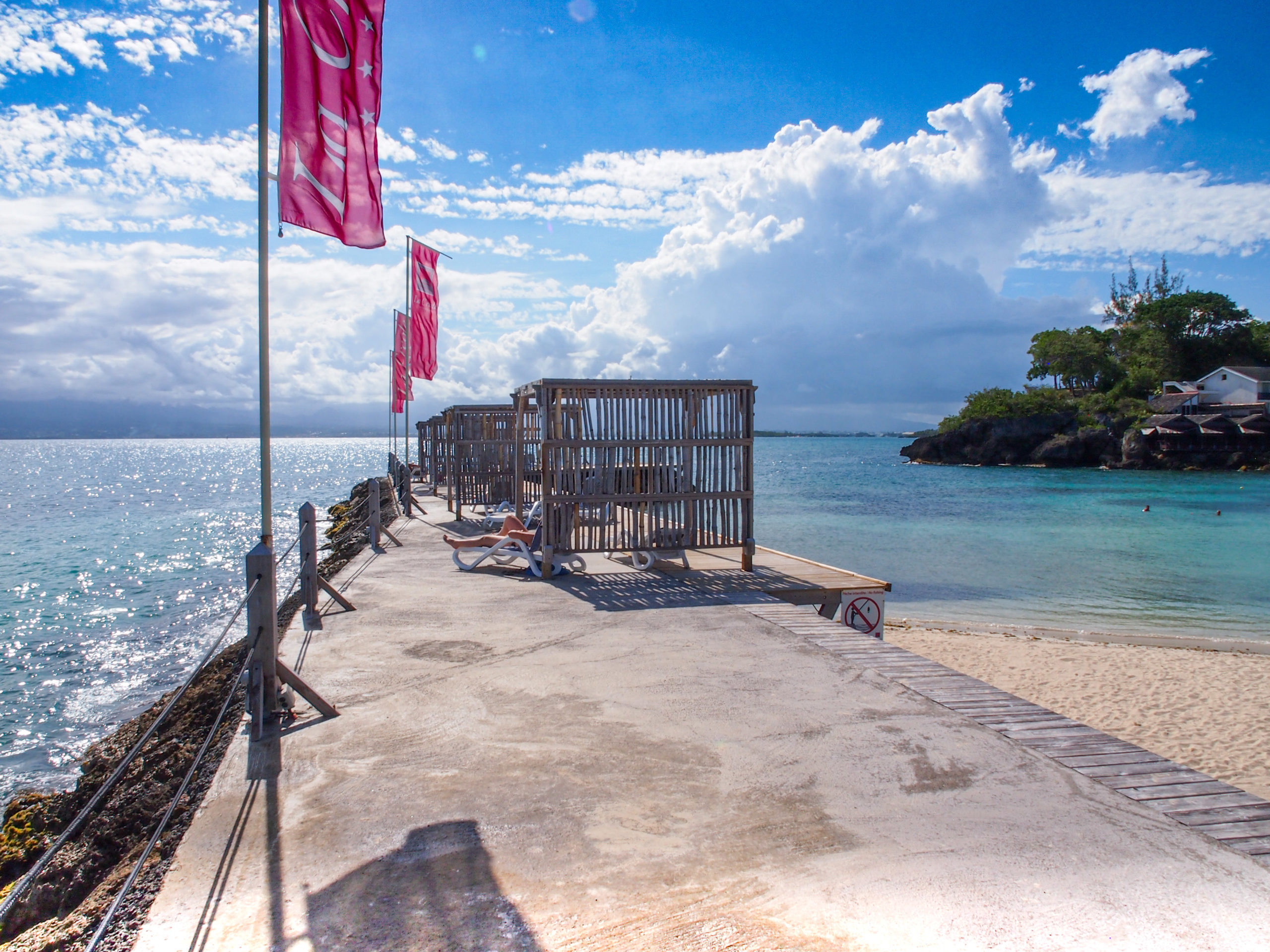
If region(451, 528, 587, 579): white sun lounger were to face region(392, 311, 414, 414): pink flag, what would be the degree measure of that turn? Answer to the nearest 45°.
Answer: approximately 90° to its right

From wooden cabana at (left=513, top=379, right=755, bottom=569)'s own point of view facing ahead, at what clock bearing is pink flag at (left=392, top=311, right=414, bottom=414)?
The pink flag is roughly at 2 o'clock from the wooden cabana.

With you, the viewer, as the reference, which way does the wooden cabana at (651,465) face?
facing to the left of the viewer

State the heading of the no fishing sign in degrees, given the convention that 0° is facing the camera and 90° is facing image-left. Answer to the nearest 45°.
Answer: approximately 0°

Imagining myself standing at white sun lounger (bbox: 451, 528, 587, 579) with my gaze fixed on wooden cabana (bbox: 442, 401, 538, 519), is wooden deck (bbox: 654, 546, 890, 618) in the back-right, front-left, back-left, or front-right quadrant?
back-right

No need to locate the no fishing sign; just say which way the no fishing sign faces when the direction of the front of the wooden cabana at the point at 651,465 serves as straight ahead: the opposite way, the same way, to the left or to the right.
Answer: to the left

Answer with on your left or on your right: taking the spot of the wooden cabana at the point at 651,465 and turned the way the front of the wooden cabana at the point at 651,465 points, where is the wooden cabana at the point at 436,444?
on your right

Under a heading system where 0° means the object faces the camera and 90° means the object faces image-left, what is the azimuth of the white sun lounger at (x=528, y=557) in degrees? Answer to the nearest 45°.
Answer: approximately 90°

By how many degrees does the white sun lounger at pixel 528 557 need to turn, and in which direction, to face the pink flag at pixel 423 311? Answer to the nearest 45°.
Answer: approximately 90° to its right

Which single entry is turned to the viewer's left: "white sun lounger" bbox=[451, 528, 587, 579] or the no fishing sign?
the white sun lounger

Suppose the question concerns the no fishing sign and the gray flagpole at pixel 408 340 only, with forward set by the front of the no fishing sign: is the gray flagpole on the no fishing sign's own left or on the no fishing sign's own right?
on the no fishing sign's own right

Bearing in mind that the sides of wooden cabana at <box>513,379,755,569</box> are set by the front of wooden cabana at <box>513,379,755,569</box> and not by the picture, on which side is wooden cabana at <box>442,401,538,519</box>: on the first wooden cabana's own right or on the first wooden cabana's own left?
on the first wooden cabana's own right
